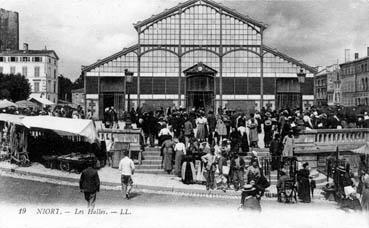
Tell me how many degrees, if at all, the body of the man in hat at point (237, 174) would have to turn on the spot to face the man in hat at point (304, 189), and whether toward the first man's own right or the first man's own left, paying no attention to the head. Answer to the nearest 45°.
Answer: approximately 90° to the first man's own left

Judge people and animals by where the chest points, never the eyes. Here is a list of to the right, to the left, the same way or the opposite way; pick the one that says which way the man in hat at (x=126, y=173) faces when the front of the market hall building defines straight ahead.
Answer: the opposite way

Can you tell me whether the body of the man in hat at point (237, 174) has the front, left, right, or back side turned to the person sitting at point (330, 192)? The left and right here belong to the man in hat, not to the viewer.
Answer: left

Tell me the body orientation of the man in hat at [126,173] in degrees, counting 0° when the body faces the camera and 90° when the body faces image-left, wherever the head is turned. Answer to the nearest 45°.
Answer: approximately 180°

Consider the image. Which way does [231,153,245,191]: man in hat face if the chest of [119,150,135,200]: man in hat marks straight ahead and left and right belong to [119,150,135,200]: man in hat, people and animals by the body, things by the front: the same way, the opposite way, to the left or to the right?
the opposite way

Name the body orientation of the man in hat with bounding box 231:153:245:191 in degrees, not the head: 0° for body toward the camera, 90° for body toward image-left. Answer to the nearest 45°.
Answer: approximately 0°
